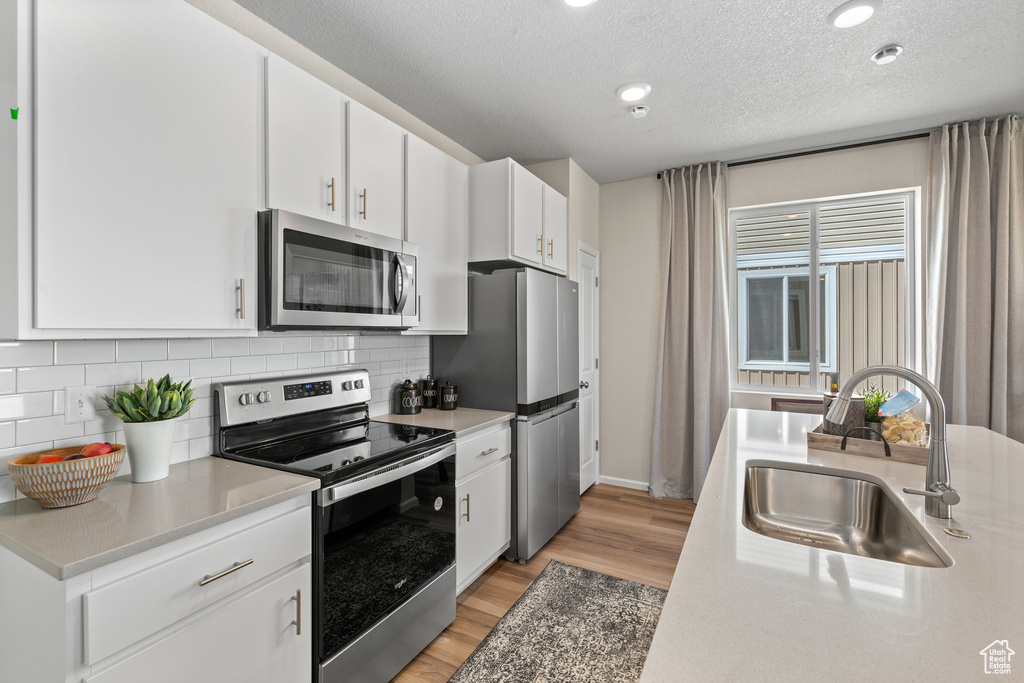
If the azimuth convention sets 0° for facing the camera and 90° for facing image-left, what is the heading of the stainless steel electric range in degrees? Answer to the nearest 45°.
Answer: approximately 315°

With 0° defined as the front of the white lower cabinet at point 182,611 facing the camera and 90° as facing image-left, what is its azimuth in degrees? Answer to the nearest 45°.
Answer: approximately 315°

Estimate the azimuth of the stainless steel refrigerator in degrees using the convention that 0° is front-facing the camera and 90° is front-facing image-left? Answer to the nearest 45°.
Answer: approximately 315°

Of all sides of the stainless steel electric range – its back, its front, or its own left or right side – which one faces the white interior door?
left

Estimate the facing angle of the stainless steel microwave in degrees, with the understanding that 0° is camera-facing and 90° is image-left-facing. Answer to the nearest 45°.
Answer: approximately 315°

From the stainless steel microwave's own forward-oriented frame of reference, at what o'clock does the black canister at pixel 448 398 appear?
The black canister is roughly at 9 o'clock from the stainless steel microwave.

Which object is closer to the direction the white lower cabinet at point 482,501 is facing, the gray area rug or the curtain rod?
the gray area rug
